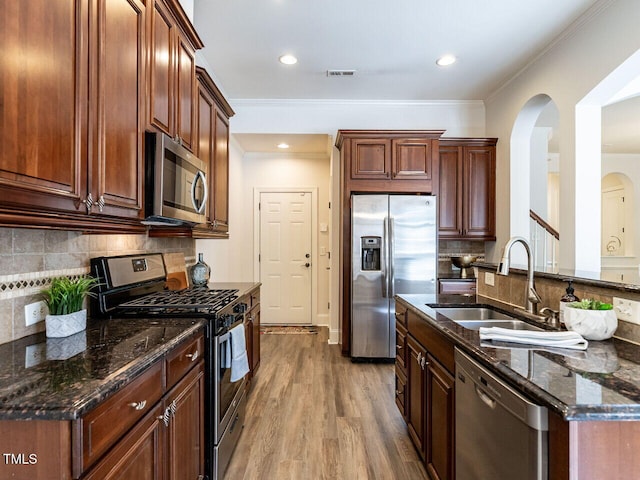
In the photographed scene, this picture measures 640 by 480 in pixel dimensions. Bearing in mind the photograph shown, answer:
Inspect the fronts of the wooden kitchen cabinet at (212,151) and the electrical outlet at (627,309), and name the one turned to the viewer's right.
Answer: the wooden kitchen cabinet

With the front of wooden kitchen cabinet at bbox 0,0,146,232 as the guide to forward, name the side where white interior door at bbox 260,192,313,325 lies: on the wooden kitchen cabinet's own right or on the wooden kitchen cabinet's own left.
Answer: on the wooden kitchen cabinet's own left

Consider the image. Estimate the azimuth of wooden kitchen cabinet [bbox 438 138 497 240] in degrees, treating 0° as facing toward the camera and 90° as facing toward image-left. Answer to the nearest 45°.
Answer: approximately 0°

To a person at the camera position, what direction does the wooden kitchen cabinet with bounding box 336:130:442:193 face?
facing the viewer

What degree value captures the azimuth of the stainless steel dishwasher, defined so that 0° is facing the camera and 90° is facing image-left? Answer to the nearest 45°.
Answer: approximately 45°

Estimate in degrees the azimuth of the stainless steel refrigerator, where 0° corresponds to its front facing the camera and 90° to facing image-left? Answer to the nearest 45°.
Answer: approximately 0°

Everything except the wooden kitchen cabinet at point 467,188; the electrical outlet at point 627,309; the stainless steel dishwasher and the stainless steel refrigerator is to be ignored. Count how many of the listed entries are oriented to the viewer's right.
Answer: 0

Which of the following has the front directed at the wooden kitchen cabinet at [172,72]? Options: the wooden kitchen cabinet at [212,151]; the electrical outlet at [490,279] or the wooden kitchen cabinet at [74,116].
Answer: the electrical outlet

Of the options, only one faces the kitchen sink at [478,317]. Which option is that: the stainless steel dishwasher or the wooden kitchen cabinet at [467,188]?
the wooden kitchen cabinet

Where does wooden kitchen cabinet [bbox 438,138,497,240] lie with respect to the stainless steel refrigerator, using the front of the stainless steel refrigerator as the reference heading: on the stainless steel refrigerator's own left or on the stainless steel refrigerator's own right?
on the stainless steel refrigerator's own left

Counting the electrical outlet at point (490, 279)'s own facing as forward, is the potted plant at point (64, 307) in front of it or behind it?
in front

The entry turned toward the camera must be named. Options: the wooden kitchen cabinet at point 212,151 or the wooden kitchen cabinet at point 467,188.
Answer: the wooden kitchen cabinet at point 467,188

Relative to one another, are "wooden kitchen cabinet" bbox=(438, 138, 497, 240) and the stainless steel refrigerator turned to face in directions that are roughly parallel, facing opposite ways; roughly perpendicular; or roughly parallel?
roughly parallel

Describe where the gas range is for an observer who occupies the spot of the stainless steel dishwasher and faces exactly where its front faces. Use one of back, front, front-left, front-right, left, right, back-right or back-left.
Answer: front-right

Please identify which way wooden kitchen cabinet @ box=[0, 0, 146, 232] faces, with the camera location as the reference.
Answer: facing the viewer and to the right of the viewer
